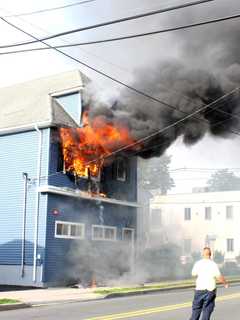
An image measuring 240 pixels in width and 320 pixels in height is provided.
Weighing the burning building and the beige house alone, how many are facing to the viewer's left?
0

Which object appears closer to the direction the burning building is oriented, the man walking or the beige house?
the man walking

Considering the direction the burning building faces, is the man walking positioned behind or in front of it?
in front

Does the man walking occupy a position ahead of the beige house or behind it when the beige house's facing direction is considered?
ahead

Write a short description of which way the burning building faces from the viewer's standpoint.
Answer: facing the viewer and to the right of the viewer

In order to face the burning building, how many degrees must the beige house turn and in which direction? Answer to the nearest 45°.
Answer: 0° — it already faces it

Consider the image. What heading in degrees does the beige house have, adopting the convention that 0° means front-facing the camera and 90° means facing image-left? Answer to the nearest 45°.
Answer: approximately 0°

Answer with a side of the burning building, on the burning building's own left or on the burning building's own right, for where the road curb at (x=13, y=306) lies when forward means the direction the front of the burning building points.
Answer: on the burning building's own right

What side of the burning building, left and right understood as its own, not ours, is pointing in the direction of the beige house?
left
